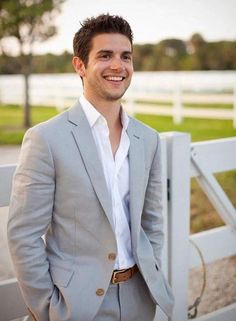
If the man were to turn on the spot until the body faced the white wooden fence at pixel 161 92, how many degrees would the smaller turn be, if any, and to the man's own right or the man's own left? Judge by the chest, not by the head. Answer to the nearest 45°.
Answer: approximately 135° to the man's own left

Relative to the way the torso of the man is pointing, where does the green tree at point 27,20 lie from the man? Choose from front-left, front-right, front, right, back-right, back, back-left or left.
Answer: back-left

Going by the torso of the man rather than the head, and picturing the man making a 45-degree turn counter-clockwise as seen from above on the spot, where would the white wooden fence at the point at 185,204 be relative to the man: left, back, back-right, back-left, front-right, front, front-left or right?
front-left

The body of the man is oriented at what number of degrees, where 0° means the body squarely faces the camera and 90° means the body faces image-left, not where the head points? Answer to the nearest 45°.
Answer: approximately 315°

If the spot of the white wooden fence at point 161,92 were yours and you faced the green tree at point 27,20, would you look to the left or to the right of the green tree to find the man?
left
